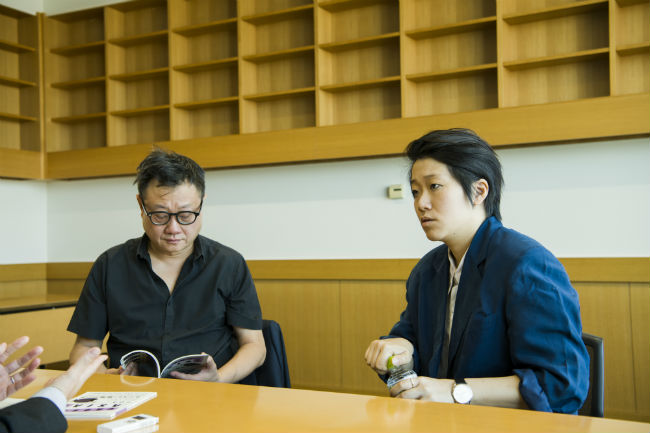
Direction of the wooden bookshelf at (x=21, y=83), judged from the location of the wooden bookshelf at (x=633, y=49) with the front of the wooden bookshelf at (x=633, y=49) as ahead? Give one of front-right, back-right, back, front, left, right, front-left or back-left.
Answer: front-right

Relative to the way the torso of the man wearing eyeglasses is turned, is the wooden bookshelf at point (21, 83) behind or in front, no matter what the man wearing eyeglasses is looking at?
behind

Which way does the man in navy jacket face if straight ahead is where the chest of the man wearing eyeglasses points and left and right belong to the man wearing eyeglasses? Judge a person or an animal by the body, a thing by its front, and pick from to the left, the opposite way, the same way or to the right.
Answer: to the right

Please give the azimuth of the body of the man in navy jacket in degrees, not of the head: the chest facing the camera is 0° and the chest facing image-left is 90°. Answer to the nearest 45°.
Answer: approximately 45°

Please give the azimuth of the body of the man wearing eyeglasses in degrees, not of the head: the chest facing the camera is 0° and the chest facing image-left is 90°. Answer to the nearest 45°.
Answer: approximately 0°

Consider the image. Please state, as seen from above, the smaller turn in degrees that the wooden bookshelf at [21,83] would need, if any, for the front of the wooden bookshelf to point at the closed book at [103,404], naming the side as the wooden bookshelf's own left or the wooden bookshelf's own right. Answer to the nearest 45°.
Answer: approximately 45° to the wooden bookshelf's own right

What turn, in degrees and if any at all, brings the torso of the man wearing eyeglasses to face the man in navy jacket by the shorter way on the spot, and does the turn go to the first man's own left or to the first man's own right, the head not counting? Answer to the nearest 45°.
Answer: approximately 45° to the first man's own left

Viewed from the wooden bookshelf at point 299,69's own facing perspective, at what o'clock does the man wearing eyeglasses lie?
The man wearing eyeglasses is roughly at 11 o'clock from the wooden bookshelf.

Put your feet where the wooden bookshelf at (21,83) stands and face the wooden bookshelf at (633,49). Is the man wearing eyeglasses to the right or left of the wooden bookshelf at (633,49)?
right
